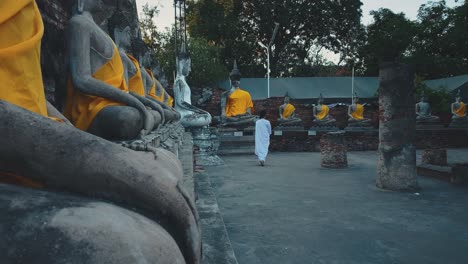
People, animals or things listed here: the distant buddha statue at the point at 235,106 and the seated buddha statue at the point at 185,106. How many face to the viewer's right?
1

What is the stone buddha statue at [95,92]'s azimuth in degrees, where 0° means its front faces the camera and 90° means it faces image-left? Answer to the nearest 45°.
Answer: approximately 270°

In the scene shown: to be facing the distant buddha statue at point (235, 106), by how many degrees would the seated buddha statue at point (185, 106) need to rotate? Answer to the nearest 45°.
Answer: approximately 90° to its left

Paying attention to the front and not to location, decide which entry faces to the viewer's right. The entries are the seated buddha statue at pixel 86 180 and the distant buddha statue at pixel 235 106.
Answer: the seated buddha statue

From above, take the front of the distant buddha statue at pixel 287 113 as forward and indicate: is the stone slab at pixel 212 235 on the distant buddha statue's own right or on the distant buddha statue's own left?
on the distant buddha statue's own right

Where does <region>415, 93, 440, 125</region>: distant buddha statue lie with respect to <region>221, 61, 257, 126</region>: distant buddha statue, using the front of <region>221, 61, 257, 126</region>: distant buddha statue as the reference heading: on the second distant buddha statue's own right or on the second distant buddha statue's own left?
on the second distant buddha statue's own left

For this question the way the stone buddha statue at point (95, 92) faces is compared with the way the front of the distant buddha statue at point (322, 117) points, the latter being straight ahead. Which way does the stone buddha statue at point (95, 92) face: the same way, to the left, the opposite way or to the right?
to the left

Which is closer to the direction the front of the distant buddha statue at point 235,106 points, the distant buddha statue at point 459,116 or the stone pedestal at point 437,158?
the stone pedestal

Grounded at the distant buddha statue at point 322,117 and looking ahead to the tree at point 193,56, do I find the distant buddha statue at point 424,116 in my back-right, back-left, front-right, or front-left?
back-right

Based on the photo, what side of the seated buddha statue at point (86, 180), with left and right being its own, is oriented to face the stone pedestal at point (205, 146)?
left

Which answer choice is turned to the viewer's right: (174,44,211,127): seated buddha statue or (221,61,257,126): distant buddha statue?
the seated buddha statue

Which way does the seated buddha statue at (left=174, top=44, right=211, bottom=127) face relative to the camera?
to the viewer's right

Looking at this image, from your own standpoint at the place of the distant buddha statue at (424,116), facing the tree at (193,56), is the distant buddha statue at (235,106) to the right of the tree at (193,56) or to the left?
left

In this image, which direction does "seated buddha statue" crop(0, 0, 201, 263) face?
to the viewer's right

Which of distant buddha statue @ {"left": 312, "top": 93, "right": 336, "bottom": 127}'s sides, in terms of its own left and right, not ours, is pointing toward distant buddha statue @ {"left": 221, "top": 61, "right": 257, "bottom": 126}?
right
